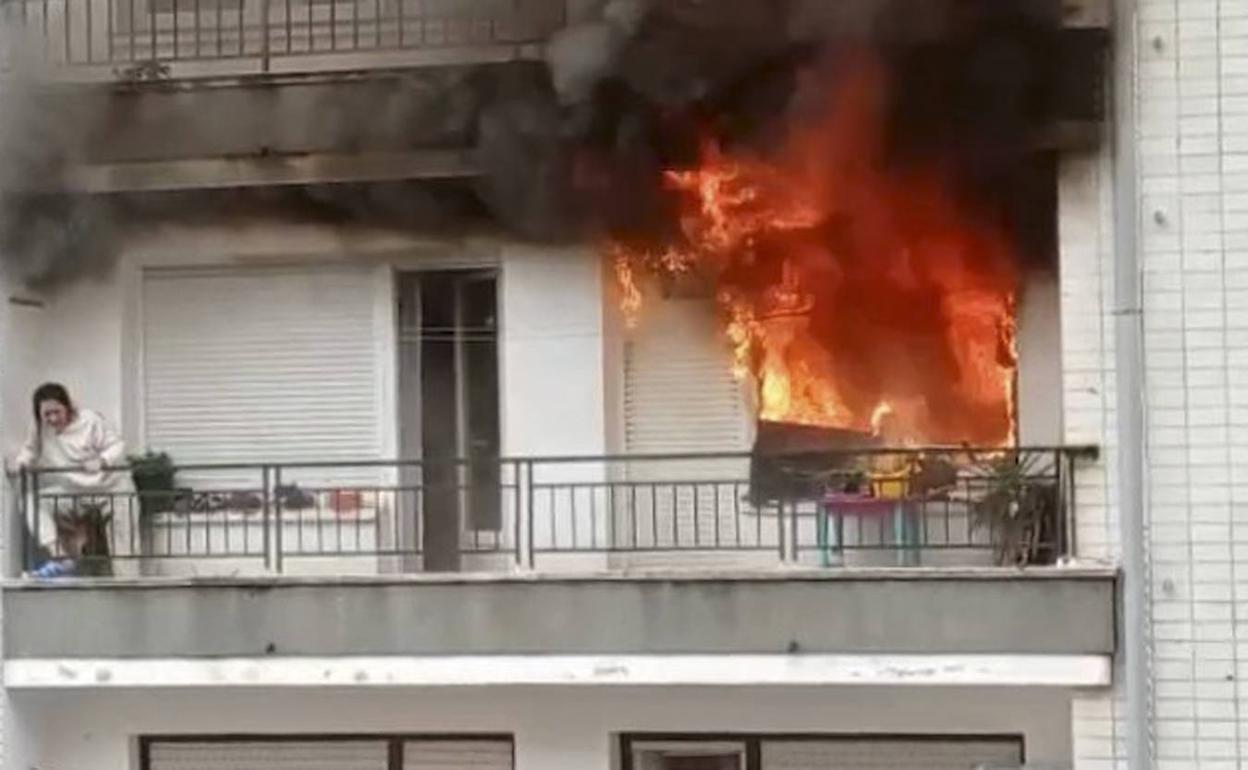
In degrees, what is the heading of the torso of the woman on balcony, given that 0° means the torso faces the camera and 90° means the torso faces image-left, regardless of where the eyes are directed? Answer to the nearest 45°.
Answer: approximately 45°

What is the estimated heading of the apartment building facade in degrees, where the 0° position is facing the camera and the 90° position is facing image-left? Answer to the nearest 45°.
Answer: approximately 0°

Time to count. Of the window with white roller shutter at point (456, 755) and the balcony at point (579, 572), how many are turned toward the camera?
2

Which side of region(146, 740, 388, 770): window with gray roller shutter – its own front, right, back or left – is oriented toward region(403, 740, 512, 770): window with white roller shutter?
left
